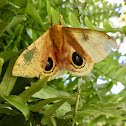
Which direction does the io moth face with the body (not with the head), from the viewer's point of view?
away from the camera
